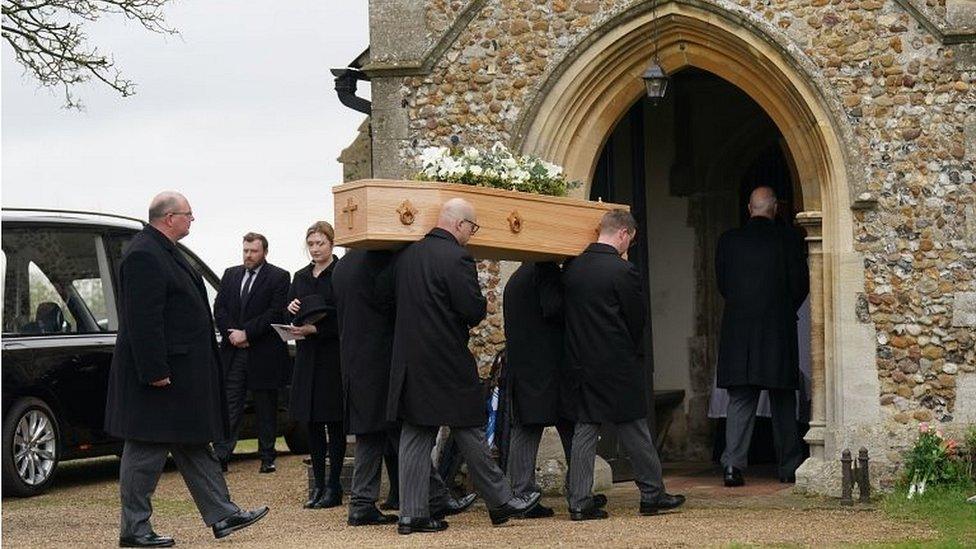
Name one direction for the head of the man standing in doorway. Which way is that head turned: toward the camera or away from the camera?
away from the camera

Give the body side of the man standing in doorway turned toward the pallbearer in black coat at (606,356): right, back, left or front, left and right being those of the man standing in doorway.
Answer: back

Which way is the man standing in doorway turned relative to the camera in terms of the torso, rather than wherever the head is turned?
away from the camera

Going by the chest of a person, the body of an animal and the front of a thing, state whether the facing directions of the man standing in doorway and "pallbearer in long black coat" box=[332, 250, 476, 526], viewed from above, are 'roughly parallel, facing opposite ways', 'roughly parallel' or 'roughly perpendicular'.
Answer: roughly perpendicular

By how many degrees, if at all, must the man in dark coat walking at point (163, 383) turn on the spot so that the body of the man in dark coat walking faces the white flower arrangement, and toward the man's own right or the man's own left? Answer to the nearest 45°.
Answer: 0° — they already face it

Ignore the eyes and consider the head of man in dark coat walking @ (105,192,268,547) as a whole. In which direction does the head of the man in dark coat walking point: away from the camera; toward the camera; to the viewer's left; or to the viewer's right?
to the viewer's right

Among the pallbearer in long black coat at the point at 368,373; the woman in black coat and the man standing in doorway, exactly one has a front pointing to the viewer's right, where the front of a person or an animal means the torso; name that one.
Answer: the pallbearer in long black coat

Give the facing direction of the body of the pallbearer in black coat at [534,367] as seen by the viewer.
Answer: to the viewer's right

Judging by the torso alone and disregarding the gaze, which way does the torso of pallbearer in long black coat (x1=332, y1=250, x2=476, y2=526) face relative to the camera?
to the viewer's right

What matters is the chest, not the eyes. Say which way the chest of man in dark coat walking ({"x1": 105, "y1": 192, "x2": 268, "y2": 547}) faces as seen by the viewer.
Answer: to the viewer's right
